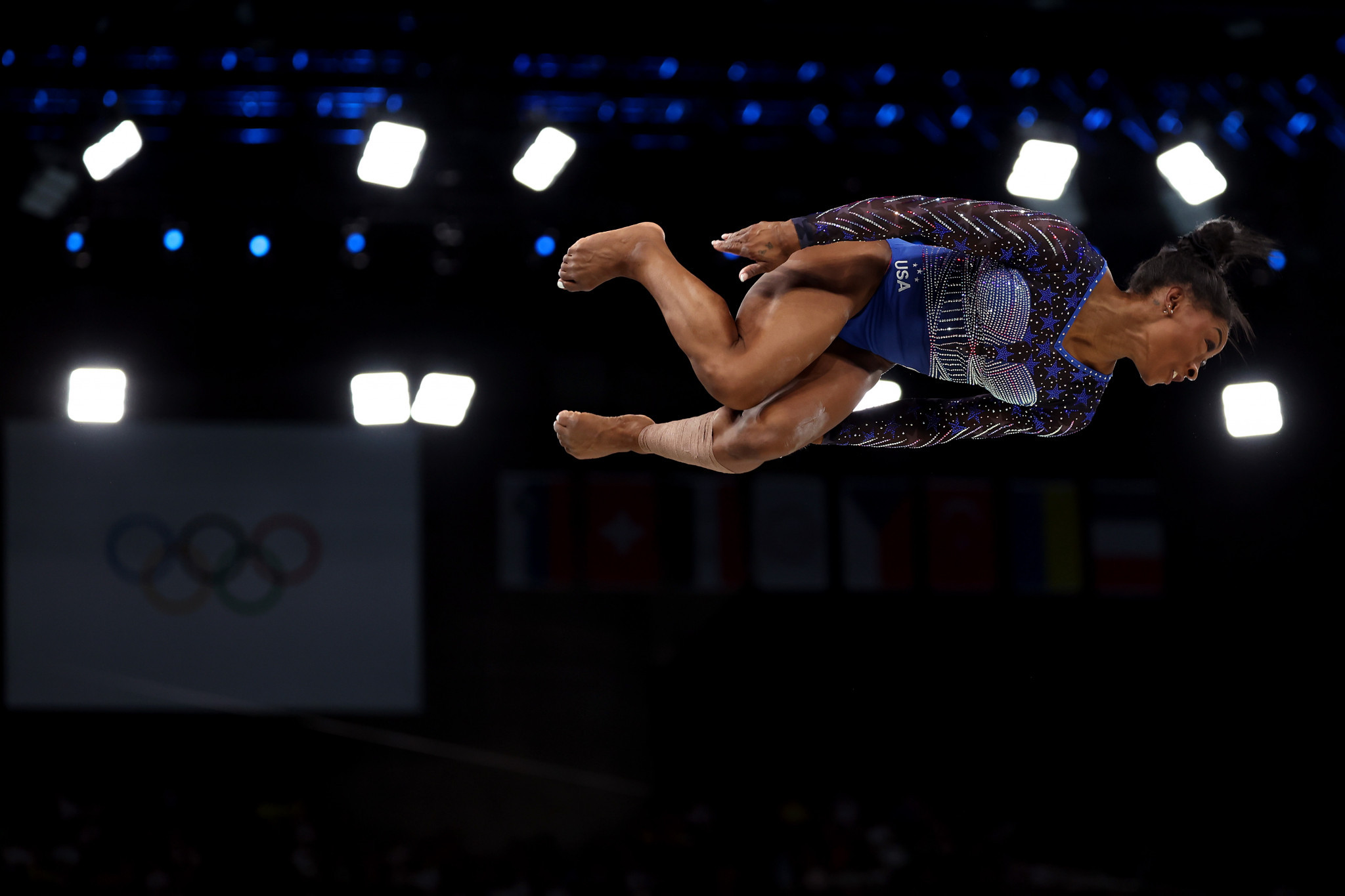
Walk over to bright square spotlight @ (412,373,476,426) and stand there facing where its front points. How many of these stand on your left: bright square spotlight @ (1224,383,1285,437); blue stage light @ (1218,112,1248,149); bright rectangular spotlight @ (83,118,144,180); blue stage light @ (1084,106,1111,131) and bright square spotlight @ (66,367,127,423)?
3

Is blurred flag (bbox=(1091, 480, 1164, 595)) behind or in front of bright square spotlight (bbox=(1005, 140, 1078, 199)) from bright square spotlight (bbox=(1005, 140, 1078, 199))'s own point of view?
behind

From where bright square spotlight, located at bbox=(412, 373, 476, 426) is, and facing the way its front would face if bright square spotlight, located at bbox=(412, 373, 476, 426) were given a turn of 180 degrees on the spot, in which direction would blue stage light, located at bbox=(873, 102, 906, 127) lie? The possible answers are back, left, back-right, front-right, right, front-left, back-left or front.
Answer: right

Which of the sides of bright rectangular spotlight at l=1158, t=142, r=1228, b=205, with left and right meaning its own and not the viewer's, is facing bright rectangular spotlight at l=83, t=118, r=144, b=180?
right

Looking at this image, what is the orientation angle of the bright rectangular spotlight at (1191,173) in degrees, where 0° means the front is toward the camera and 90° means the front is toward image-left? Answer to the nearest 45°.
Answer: approximately 0°

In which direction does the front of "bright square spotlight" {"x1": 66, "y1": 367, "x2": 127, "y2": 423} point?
toward the camera

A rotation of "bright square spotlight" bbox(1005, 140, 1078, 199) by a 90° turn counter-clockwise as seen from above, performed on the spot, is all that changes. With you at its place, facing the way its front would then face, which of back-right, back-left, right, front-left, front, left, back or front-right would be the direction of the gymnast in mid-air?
right

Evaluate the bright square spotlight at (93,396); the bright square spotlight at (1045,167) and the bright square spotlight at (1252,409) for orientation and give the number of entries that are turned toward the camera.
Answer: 3

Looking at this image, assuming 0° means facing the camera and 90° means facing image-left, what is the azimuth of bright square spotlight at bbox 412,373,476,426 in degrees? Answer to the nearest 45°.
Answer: approximately 0°

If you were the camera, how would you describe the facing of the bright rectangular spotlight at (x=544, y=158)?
facing the viewer
